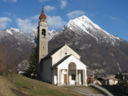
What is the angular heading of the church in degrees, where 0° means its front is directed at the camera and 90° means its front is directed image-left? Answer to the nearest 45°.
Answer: approximately 315°
